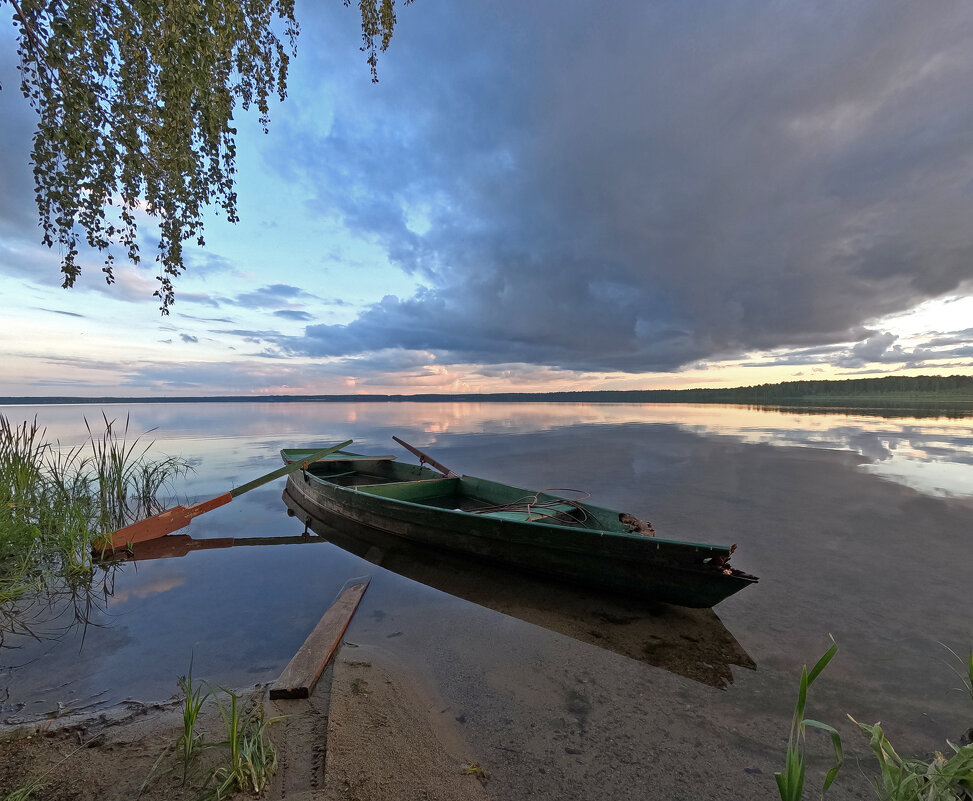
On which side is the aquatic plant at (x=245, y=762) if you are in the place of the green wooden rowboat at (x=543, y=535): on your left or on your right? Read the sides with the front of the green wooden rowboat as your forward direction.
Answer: on your right

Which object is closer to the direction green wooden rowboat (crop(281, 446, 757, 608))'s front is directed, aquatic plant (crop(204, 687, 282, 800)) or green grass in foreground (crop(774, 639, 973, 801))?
the green grass in foreground

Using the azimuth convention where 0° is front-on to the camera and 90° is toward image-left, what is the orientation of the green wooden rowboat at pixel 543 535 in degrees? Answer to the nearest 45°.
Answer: approximately 315°

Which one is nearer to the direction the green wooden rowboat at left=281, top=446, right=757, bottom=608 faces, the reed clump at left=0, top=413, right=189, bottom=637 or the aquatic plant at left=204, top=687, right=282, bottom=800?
the aquatic plant

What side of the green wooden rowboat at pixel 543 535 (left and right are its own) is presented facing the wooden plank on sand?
right

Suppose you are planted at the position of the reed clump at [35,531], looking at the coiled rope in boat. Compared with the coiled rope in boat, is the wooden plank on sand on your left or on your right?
right

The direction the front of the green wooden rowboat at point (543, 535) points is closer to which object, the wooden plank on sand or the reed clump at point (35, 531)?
the wooden plank on sand

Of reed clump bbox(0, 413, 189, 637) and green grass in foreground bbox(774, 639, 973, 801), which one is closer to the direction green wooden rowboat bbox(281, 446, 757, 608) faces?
the green grass in foreground

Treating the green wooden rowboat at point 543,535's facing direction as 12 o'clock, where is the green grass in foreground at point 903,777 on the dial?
The green grass in foreground is roughly at 1 o'clock from the green wooden rowboat.
